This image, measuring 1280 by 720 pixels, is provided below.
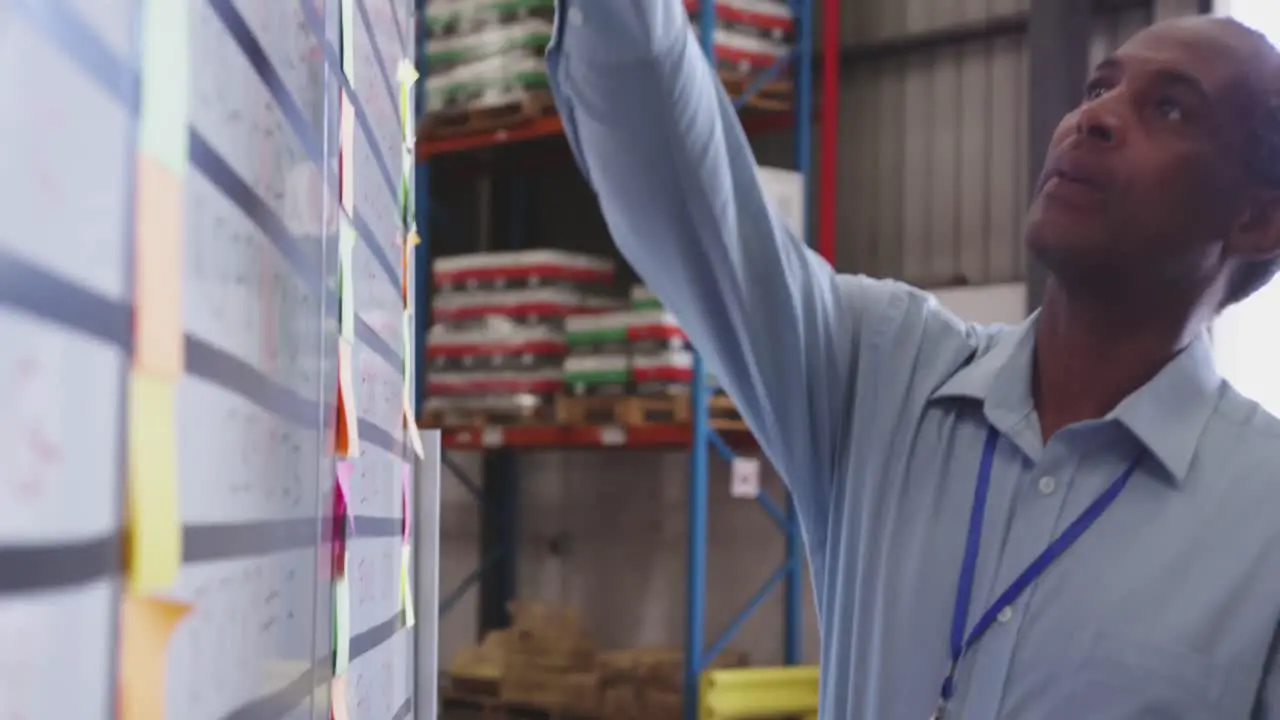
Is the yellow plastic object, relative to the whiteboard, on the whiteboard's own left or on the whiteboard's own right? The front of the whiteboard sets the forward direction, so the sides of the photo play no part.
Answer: on the whiteboard's own left

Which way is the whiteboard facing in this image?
to the viewer's right

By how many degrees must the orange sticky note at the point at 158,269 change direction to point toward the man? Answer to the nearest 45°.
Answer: approximately 45° to its left

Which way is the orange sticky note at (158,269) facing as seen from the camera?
to the viewer's right

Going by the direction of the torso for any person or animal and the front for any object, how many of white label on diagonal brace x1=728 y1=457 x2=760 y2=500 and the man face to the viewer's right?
0

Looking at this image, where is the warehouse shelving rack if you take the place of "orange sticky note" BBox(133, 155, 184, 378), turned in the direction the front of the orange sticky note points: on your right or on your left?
on your left

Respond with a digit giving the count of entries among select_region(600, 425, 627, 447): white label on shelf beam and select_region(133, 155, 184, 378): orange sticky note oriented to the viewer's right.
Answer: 1

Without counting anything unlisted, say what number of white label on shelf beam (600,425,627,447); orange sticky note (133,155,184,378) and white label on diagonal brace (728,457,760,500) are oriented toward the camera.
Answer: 2
